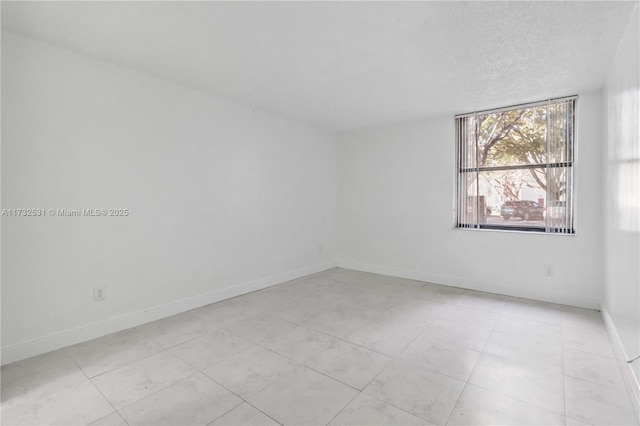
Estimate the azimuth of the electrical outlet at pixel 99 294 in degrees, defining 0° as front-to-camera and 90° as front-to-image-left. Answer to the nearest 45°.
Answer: approximately 0°

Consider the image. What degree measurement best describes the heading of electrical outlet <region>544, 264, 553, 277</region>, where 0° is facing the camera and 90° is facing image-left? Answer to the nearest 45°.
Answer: approximately 0°
